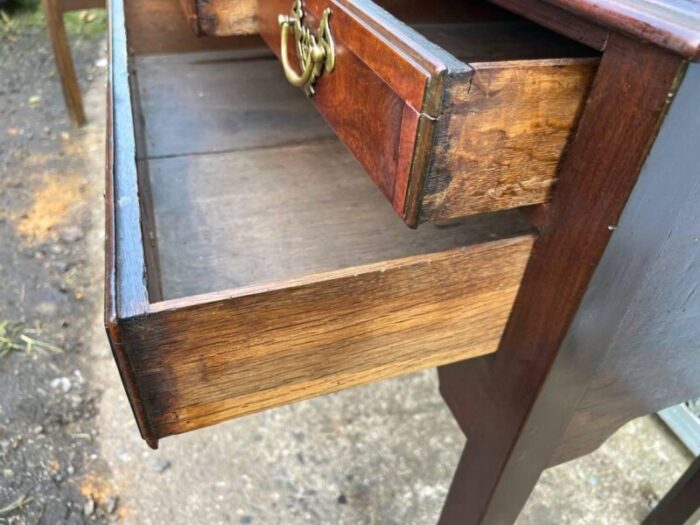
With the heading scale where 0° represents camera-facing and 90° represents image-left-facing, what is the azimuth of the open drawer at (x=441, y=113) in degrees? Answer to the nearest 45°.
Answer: approximately 45°
